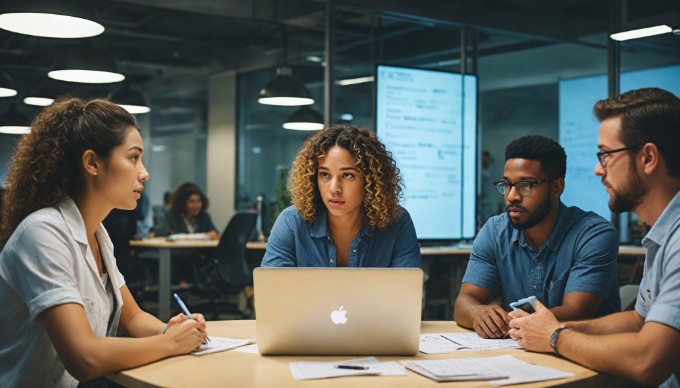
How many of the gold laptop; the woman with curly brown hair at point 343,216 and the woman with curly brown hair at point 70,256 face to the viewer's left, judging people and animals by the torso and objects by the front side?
0

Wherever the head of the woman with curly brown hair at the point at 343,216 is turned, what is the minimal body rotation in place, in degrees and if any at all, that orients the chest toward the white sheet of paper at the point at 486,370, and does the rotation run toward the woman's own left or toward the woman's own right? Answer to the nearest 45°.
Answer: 0° — they already face it

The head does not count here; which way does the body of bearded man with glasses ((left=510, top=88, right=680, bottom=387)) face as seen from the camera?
to the viewer's left

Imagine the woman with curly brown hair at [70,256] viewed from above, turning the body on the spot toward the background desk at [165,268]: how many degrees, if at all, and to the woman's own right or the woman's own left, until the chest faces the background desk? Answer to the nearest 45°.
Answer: approximately 90° to the woman's own left

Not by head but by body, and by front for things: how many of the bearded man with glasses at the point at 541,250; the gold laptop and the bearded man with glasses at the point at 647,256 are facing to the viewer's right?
0

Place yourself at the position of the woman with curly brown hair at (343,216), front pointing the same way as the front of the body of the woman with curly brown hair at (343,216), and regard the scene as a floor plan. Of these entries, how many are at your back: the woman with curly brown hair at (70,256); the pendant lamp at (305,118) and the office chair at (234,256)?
2

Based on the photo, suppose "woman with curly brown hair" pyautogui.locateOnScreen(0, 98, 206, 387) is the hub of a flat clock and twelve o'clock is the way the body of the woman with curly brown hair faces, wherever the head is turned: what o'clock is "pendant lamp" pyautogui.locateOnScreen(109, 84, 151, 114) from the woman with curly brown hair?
The pendant lamp is roughly at 9 o'clock from the woman with curly brown hair.

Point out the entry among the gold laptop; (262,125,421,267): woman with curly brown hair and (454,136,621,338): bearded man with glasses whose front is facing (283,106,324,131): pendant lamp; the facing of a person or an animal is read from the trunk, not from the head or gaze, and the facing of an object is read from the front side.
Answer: the gold laptop

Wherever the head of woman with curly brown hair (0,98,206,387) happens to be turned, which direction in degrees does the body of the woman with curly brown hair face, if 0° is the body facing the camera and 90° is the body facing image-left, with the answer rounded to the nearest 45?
approximately 270°

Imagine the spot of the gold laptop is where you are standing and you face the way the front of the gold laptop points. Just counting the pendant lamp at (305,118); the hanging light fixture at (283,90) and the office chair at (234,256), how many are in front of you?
3

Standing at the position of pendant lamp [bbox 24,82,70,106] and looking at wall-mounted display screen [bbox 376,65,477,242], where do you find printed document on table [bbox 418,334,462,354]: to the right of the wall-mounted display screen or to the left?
right

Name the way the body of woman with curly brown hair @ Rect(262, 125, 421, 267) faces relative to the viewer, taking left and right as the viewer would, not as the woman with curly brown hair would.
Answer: facing the viewer

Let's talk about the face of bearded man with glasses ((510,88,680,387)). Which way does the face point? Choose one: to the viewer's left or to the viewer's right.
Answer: to the viewer's left

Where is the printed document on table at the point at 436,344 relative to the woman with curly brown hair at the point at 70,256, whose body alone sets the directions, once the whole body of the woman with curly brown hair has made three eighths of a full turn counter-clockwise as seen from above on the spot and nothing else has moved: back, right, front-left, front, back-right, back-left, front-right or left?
back-right

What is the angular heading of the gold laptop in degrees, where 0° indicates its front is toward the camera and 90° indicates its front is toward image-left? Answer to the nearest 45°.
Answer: approximately 180°

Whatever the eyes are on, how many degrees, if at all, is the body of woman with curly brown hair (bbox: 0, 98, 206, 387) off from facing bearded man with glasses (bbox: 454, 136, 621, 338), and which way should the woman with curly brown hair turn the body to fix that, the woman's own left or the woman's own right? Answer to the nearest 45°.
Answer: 0° — they already face them

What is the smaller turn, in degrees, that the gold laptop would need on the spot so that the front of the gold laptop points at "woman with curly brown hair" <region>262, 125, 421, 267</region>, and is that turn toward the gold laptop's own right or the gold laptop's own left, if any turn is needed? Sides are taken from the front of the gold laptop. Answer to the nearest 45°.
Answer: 0° — it already faces them
